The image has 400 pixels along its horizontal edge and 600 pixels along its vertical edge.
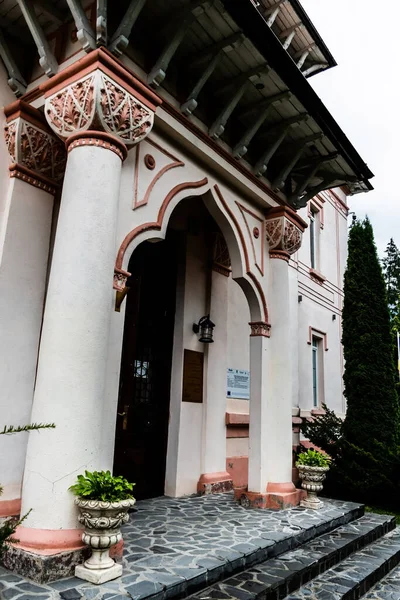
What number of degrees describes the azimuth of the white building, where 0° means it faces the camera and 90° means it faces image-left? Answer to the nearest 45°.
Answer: approximately 315°

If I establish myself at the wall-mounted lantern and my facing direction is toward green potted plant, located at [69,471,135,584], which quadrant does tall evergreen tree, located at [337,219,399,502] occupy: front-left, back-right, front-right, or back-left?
back-left

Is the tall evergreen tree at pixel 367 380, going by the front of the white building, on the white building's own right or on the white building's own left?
on the white building's own left
